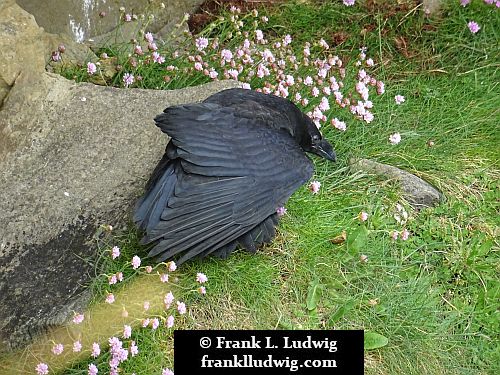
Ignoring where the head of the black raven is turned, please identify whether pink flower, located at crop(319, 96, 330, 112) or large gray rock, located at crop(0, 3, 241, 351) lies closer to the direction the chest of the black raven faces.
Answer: the pink flower

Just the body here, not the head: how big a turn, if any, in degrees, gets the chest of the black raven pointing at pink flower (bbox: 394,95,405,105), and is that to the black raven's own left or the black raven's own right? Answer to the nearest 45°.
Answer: approximately 45° to the black raven's own left

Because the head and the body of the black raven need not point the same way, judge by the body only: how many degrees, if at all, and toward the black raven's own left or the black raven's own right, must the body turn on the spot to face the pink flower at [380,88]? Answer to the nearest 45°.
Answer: approximately 45° to the black raven's own left

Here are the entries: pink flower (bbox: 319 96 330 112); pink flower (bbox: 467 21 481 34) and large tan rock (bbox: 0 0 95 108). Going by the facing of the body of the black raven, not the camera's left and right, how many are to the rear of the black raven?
1

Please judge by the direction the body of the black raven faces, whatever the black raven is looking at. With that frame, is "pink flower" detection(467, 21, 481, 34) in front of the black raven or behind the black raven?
in front

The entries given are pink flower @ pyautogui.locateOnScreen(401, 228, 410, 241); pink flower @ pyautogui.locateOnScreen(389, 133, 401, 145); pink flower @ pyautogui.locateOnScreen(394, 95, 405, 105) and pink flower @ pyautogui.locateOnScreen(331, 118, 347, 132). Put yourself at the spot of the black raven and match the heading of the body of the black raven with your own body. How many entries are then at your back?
0

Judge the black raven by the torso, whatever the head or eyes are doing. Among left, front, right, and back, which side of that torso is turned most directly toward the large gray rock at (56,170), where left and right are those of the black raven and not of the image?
back

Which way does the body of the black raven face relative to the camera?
to the viewer's right

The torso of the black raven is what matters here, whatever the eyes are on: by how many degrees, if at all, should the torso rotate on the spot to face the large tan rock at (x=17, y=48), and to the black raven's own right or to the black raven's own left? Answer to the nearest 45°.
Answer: approximately 180°
